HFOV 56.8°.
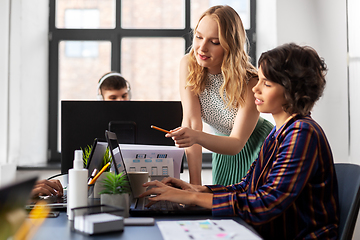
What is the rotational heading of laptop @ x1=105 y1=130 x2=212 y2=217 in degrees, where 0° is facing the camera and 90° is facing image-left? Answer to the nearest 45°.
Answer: approximately 270°

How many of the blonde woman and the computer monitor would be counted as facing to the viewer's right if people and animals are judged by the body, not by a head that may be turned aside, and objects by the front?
0

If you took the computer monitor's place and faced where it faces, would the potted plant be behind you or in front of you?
behind

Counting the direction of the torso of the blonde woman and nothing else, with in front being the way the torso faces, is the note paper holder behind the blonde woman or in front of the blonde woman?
in front

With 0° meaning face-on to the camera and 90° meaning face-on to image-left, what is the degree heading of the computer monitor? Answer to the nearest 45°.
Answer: approximately 180°

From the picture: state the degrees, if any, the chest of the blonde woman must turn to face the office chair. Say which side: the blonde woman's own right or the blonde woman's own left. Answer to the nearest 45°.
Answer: approximately 90° to the blonde woman's own left

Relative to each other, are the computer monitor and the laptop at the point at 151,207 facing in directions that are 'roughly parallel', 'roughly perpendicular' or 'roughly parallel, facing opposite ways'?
roughly perpendicular

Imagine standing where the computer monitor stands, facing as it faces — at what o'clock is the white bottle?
The white bottle is roughly at 6 o'clock from the computer monitor.

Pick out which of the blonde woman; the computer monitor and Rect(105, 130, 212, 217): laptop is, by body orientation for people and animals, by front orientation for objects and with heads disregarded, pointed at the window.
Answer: the computer monitor

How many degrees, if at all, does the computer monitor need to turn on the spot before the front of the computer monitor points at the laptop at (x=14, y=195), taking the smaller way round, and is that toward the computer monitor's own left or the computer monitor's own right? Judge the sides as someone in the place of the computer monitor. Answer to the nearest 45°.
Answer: approximately 180°

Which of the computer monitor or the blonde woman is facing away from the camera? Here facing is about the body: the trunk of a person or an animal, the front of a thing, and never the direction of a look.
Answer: the computer monitor

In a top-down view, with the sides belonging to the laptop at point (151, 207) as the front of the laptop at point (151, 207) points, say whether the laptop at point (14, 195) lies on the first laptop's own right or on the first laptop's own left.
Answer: on the first laptop's own right

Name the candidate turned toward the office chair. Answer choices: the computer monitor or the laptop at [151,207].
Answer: the laptop

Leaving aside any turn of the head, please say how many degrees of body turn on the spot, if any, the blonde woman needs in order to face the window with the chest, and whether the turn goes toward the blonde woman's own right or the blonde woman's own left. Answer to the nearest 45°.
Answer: approximately 90° to the blonde woman's own right

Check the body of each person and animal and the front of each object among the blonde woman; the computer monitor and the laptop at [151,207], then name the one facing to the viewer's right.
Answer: the laptop
